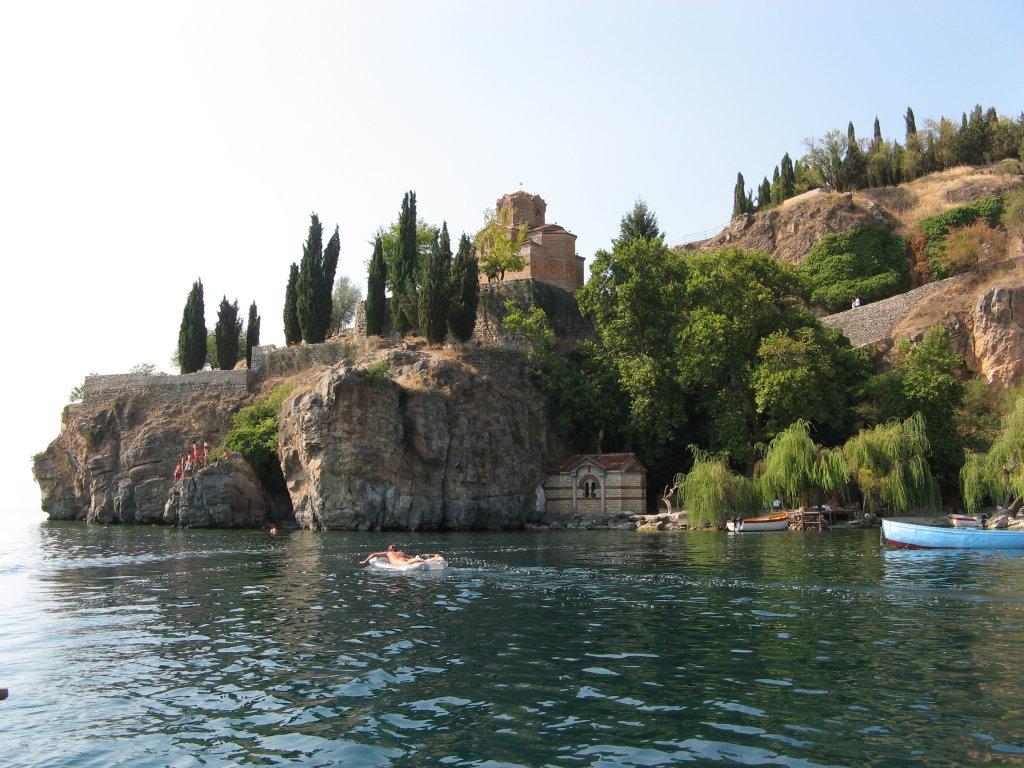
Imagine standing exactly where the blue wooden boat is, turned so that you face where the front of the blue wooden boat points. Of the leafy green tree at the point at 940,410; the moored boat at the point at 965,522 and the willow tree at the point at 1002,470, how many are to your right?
3

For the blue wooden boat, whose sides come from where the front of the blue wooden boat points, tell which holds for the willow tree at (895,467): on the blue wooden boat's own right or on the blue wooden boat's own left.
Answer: on the blue wooden boat's own right

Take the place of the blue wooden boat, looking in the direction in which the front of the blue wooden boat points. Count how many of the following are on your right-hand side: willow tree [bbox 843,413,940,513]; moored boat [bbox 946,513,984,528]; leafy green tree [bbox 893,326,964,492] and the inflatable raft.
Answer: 3

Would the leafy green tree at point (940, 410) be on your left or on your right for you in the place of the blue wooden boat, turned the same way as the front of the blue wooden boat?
on your right

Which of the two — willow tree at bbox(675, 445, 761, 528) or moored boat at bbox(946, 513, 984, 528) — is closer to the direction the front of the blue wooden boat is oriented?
the willow tree

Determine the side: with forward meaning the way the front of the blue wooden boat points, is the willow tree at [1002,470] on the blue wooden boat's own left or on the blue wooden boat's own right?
on the blue wooden boat's own right

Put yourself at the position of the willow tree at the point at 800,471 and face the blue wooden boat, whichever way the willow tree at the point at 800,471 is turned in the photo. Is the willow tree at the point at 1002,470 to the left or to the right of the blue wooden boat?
left

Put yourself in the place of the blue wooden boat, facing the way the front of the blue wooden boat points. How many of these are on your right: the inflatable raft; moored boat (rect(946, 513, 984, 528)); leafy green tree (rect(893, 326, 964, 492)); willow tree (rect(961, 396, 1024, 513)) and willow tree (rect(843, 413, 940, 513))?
4

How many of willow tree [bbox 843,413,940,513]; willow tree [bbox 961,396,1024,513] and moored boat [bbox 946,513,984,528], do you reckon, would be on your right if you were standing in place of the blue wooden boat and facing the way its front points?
3

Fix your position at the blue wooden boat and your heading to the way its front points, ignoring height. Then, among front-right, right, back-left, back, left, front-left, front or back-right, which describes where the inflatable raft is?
front-left

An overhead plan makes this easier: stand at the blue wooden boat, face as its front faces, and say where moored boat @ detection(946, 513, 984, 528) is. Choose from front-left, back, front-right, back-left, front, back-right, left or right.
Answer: right

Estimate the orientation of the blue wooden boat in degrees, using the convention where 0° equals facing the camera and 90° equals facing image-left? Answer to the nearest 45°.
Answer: approximately 90°

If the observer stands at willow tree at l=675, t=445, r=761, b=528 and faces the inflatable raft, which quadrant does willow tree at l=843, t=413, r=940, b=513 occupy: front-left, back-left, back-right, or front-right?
back-left

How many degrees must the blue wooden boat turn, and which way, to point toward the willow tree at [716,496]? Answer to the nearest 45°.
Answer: approximately 45° to its right
